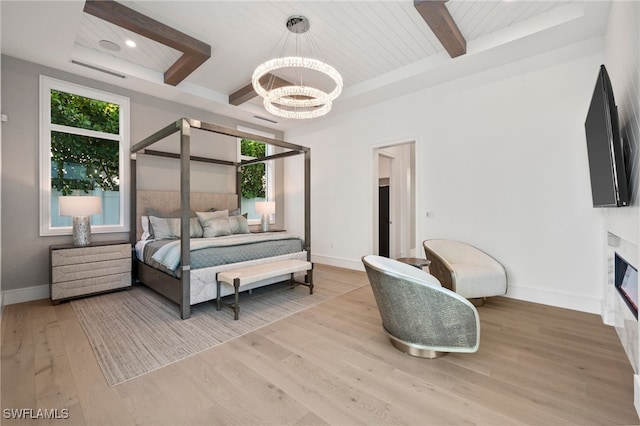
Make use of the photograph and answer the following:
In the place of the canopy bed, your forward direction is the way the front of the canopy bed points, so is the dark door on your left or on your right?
on your left

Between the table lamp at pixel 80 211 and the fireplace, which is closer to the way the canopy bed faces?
the fireplace

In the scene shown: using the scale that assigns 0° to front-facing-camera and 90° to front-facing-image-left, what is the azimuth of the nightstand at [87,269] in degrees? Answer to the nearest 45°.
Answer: approximately 315°

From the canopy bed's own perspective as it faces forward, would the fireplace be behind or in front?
in front

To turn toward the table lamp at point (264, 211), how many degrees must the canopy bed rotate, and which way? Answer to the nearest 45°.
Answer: approximately 90° to its left

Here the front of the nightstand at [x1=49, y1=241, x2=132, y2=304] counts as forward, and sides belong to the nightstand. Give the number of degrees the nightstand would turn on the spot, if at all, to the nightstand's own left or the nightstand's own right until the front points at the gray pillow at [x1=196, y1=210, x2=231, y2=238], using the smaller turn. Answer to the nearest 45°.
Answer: approximately 45° to the nightstand's own left

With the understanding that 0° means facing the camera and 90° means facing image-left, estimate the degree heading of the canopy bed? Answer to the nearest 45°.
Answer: approximately 315°

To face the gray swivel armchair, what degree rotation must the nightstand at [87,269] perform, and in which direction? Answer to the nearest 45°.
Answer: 0° — it already faces it
